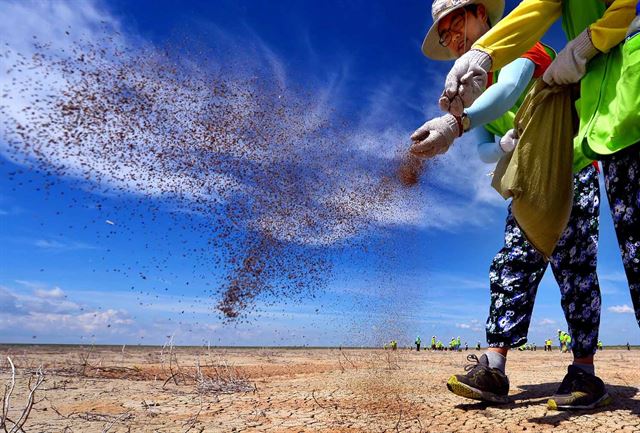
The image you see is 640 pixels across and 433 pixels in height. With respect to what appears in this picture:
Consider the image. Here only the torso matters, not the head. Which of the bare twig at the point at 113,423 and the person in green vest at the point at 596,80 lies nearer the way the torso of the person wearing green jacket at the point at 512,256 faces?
the bare twig

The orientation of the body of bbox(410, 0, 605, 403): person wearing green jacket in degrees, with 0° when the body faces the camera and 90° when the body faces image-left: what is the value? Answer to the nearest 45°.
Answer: approximately 45°

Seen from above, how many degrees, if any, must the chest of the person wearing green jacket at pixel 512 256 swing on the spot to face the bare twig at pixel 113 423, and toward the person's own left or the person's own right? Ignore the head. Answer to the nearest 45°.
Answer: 0° — they already face it
